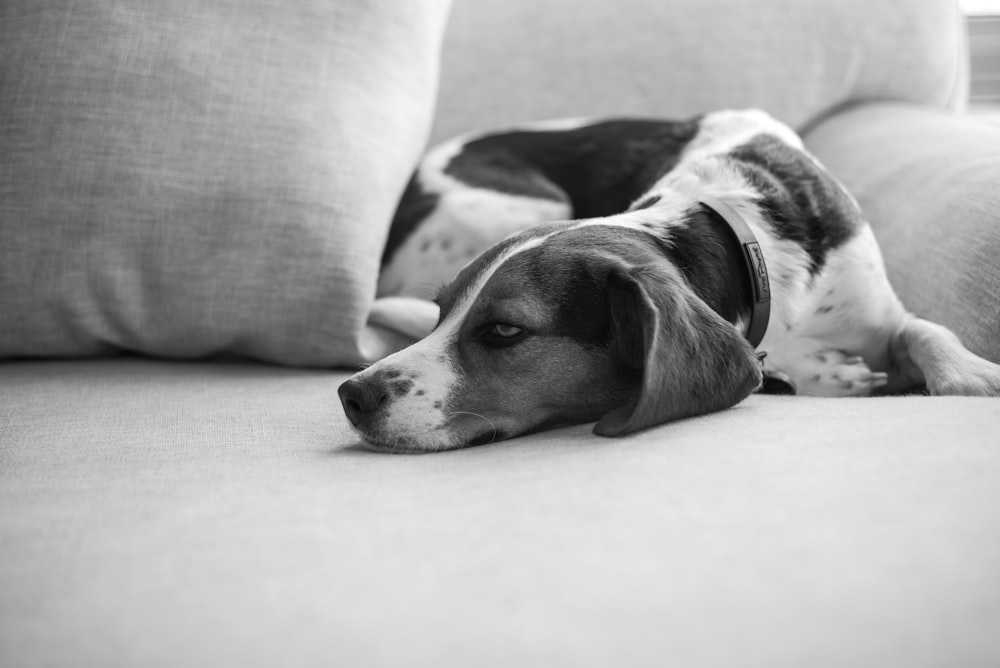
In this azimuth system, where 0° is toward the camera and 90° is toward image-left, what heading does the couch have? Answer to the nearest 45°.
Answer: approximately 0°
